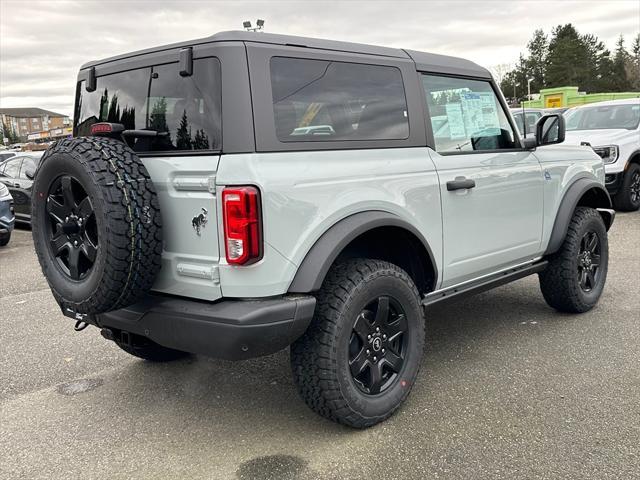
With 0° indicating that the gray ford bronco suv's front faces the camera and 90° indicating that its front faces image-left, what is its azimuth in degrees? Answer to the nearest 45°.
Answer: approximately 225°

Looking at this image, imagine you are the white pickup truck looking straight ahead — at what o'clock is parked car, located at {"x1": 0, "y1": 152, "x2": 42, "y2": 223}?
The parked car is roughly at 1 o'clock from the white pickup truck.

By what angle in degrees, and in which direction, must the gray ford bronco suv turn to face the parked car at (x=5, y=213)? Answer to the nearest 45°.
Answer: approximately 90° to its left

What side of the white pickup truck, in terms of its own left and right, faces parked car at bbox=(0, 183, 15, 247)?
front

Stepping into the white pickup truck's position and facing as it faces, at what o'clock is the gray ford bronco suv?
The gray ford bronco suv is roughly at 11 o'clock from the white pickup truck.

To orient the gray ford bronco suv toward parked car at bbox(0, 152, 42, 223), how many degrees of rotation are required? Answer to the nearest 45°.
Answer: approximately 90° to its left

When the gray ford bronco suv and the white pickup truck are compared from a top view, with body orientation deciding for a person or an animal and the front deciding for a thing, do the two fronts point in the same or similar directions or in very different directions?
very different directions
